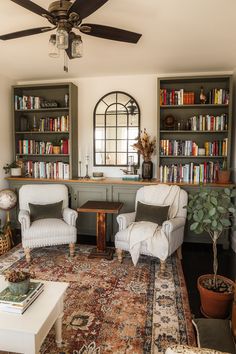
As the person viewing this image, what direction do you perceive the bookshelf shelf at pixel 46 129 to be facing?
facing the viewer

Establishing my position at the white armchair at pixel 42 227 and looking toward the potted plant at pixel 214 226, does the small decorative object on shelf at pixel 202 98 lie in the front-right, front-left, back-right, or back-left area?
front-left

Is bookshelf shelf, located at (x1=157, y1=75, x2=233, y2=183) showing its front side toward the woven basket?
no

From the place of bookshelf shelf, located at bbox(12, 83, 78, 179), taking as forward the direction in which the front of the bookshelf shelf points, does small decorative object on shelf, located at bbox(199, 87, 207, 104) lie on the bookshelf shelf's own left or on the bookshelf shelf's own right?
on the bookshelf shelf's own left

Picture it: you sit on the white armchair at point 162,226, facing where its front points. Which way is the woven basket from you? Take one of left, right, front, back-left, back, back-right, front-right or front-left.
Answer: front-right

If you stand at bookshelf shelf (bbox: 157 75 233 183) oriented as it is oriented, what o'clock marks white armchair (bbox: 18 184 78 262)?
The white armchair is roughly at 2 o'clock from the bookshelf shelf.

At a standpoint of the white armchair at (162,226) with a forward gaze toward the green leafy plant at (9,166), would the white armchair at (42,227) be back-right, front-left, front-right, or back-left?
front-left

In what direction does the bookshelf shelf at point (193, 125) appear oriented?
toward the camera

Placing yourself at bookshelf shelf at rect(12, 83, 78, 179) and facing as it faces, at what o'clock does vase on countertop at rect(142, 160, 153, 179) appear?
The vase on countertop is roughly at 10 o'clock from the bookshelf shelf.

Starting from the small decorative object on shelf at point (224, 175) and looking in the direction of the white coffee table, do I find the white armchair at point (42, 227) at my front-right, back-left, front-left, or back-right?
front-right

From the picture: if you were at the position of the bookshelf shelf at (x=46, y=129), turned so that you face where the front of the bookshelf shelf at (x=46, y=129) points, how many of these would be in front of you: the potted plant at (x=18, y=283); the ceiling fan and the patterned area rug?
3

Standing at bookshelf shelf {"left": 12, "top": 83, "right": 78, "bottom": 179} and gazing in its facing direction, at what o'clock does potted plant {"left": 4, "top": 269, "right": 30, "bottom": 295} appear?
The potted plant is roughly at 12 o'clock from the bookshelf shelf.

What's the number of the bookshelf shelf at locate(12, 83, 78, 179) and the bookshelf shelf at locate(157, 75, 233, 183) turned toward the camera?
2

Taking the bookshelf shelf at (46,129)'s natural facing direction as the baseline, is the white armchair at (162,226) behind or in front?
in front

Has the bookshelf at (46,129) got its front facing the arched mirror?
no

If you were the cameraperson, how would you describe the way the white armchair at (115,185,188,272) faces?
facing the viewer and to the left of the viewer
